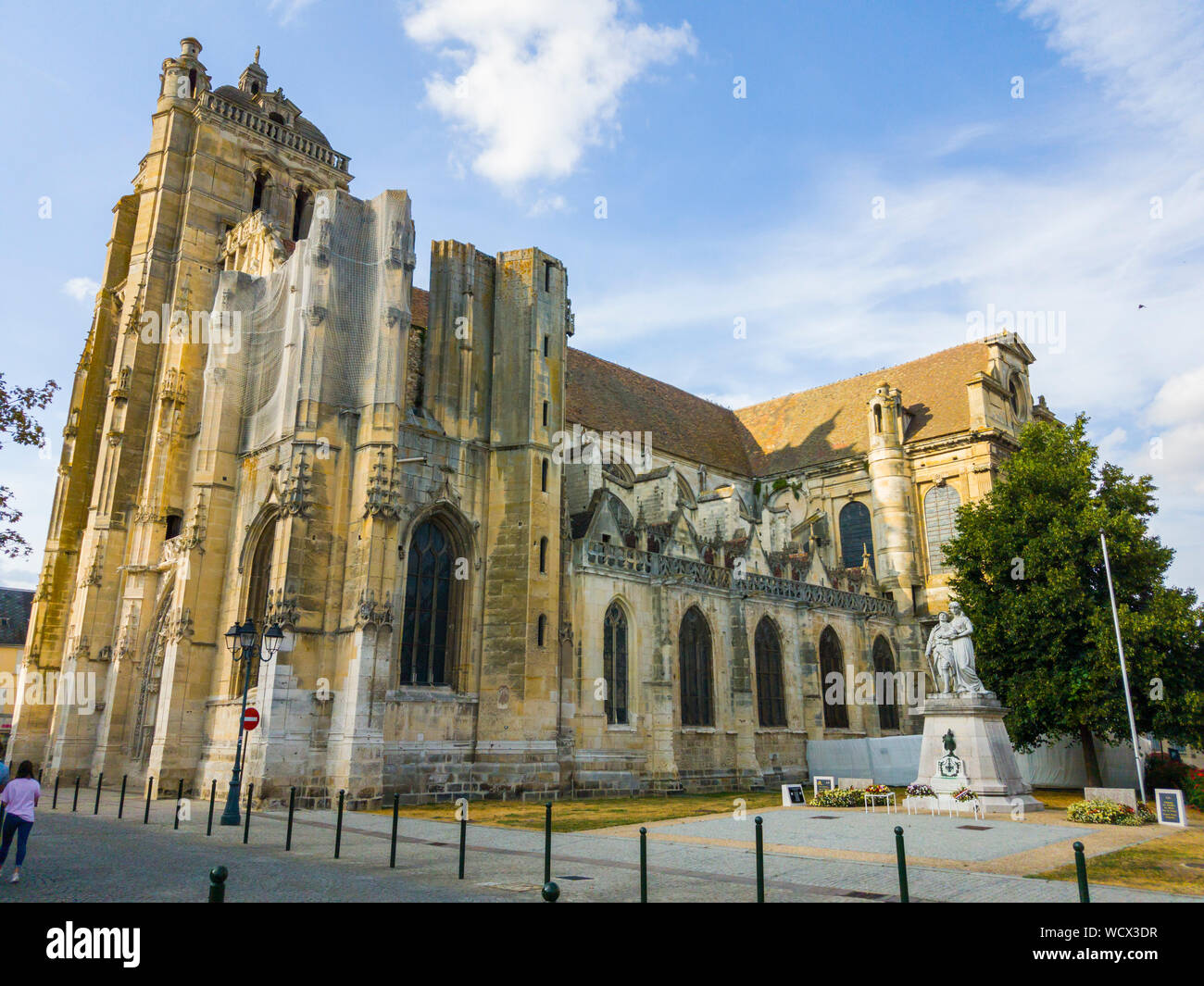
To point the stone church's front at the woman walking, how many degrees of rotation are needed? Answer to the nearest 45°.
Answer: approximately 45° to its left

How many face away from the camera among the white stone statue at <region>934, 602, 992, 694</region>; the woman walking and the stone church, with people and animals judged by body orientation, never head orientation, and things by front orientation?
1

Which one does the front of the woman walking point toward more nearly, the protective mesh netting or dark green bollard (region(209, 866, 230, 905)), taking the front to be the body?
the protective mesh netting

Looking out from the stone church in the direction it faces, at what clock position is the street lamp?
The street lamp is roughly at 11 o'clock from the stone church.

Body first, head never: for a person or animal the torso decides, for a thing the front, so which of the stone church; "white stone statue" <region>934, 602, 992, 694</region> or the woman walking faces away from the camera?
the woman walking

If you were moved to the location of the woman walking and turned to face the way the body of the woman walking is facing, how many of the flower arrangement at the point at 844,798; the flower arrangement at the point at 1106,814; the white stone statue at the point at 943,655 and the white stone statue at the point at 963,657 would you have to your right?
4

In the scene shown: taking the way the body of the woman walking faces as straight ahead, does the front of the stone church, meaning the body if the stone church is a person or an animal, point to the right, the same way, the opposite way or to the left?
to the left

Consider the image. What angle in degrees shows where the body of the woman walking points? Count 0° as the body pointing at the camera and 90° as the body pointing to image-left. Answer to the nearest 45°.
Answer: approximately 180°

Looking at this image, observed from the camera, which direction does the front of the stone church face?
facing the viewer and to the left of the viewer

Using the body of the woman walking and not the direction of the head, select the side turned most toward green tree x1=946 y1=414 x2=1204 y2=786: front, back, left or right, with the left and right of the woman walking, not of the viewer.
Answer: right

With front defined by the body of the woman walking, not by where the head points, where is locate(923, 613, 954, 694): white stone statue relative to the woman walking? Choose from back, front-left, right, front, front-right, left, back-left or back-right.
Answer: right

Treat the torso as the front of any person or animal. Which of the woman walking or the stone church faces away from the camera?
the woman walking

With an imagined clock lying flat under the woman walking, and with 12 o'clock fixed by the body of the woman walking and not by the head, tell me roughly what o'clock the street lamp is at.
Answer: The street lamp is roughly at 1 o'clock from the woman walking.

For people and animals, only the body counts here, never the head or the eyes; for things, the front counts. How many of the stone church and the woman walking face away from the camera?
1

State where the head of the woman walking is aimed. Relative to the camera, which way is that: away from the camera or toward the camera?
away from the camera
